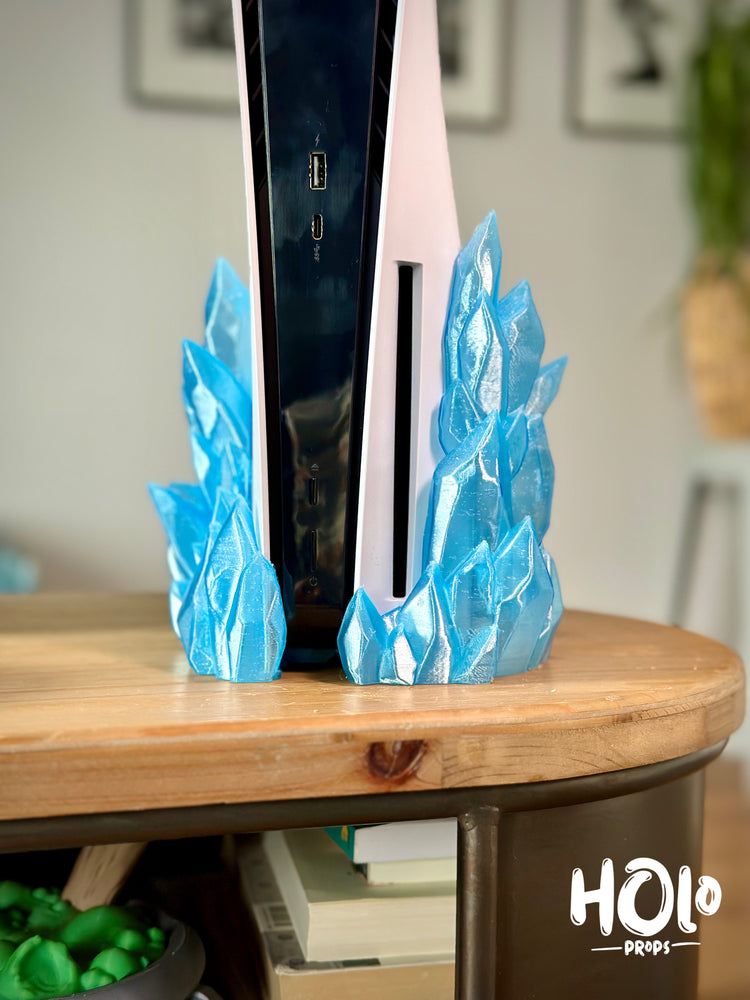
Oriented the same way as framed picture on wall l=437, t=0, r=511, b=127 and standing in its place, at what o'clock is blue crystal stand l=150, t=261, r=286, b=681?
The blue crystal stand is roughly at 12 o'clock from the framed picture on wall.

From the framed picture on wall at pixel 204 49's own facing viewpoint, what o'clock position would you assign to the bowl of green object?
The bowl of green object is roughly at 12 o'clock from the framed picture on wall.

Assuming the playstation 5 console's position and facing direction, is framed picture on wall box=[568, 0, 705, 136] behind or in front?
behind

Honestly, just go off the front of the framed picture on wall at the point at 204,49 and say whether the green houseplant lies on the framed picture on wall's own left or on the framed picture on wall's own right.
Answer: on the framed picture on wall's own left

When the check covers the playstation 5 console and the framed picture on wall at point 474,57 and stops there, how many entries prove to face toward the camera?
2

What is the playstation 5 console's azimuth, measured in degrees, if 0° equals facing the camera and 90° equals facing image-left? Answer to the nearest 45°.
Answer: approximately 0°

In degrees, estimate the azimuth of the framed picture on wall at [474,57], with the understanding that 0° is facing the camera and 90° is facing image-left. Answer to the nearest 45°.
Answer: approximately 0°

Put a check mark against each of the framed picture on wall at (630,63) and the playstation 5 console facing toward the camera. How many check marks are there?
2

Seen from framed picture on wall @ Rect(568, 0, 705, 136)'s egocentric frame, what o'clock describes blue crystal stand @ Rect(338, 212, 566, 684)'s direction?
The blue crystal stand is roughly at 12 o'clock from the framed picture on wall.

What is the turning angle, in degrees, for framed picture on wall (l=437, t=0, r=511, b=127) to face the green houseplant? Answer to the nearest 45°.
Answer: approximately 90° to its left
